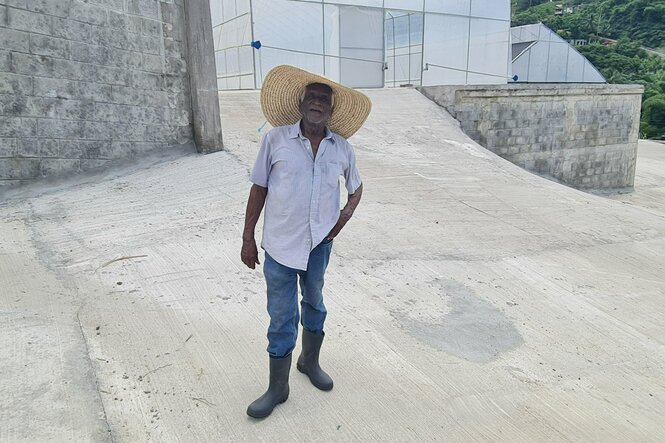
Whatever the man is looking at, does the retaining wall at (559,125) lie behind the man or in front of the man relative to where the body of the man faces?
behind

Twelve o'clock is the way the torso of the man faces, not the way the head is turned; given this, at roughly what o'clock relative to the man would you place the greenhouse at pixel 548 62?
The greenhouse is roughly at 7 o'clock from the man.

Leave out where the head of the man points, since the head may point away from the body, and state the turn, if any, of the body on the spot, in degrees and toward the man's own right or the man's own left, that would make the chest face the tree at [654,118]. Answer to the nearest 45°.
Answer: approximately 135° to the man's own left

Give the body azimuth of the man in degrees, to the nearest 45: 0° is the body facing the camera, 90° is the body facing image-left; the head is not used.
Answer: approximately 0°
